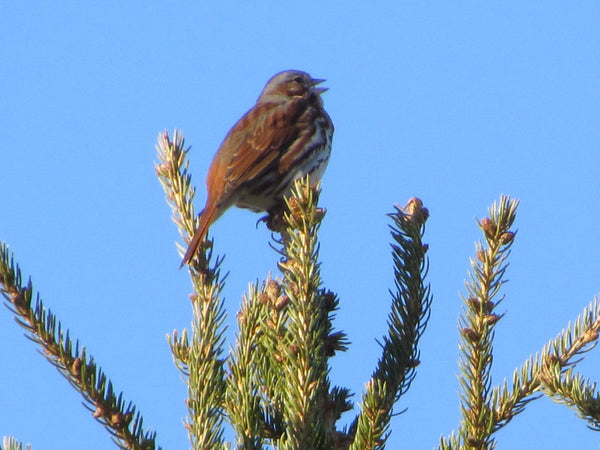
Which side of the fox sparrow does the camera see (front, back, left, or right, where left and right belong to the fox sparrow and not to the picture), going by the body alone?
right
